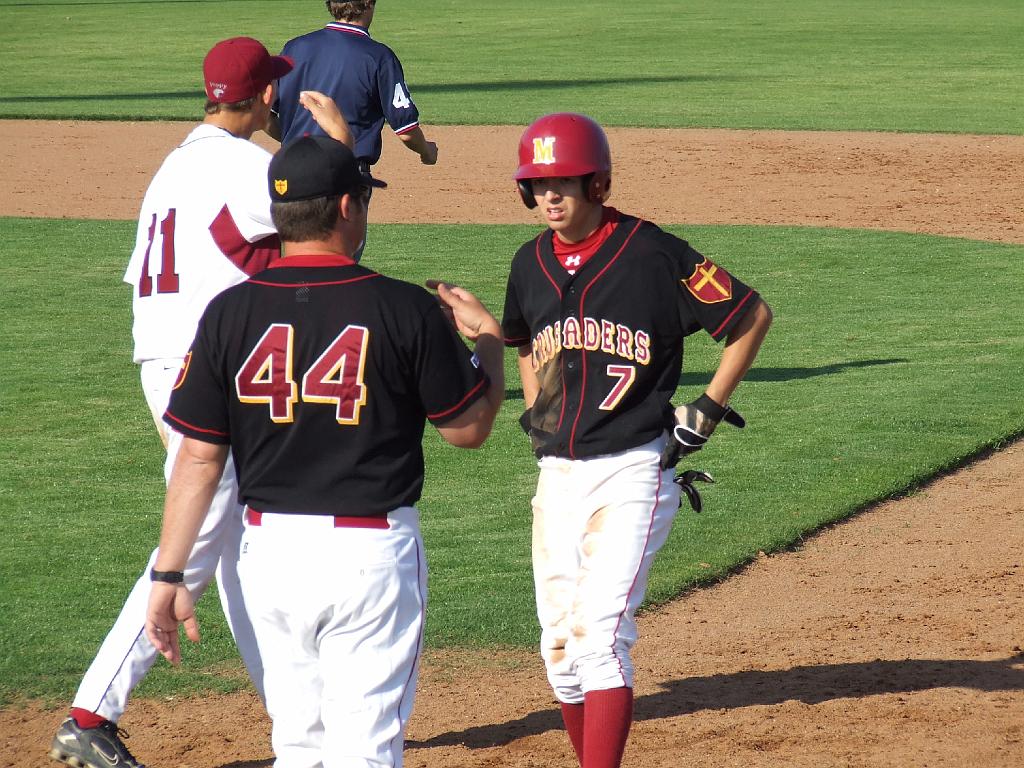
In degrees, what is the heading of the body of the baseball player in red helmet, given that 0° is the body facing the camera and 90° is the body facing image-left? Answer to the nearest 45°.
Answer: approximately 45°

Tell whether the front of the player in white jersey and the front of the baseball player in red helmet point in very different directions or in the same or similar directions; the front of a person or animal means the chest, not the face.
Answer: very different directions

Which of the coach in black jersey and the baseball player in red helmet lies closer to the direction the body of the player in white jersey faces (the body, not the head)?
the baseball player in red helmet

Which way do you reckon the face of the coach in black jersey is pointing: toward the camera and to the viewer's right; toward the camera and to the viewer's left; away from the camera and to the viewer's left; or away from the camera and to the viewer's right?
away from the camera and to the viewer's right

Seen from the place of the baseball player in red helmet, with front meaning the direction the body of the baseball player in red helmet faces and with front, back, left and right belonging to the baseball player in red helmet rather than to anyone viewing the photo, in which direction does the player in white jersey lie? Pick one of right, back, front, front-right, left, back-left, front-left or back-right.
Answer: front-right

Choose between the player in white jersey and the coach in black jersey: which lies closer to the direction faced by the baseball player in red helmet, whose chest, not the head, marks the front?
the coach in black jersey
